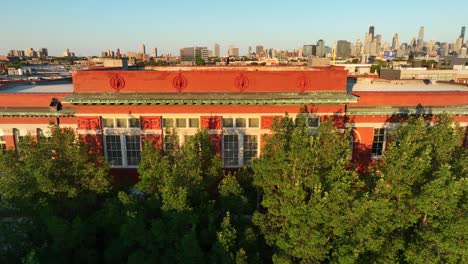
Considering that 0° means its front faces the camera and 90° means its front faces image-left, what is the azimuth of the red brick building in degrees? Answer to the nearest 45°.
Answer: approximately 0°

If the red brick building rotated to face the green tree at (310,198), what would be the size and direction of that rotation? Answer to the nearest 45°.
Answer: approximately 45° to its left

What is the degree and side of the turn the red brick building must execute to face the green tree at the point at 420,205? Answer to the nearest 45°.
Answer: approximately 45° to its left
